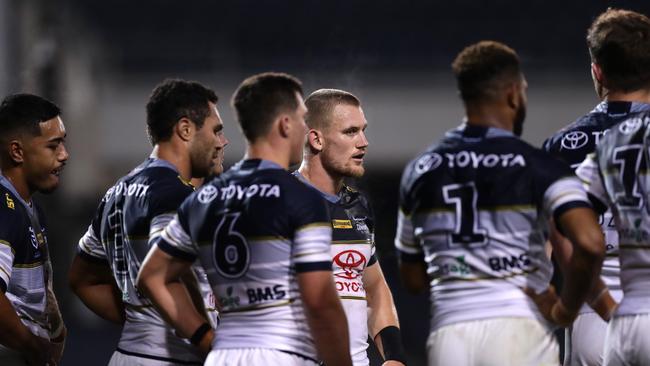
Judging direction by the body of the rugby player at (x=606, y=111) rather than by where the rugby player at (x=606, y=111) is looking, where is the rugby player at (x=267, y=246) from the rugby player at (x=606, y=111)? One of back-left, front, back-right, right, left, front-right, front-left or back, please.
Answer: back-left

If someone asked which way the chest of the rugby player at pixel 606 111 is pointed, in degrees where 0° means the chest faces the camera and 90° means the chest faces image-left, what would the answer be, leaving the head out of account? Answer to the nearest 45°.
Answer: approximately 180°

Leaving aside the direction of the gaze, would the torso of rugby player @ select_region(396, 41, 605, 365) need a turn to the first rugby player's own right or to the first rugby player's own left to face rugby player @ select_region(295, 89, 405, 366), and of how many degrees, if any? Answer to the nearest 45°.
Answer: approximately 90° to the first rugby player's own left

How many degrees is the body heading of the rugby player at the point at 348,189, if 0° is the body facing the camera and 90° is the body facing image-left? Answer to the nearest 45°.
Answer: approximately 315°

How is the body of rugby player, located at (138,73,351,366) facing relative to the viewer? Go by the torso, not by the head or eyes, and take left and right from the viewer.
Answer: facing away from the viewer and to the right of the viewer

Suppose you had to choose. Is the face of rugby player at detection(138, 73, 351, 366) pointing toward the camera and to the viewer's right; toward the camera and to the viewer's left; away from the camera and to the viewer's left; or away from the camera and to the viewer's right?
away from the camera and to the viewer's right

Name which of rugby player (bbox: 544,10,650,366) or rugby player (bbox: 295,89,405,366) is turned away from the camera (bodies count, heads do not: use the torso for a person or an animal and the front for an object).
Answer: rugby player (bbox: 544,10,650,366)

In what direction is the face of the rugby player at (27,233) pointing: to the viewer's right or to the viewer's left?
to the viewer's right

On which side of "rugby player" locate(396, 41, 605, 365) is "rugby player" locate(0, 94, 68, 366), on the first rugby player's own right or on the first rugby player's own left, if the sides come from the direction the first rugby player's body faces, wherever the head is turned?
on the first rugby player's own left

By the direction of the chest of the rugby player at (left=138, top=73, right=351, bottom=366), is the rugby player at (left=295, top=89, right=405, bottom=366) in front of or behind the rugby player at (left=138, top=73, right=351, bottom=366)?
in front

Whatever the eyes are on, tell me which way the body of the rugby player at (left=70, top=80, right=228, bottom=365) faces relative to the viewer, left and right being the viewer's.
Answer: facing away from the viewer and to the right of the viewer

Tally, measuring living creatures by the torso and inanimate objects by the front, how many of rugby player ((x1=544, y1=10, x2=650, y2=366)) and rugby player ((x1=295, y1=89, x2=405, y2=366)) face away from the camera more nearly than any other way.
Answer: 1

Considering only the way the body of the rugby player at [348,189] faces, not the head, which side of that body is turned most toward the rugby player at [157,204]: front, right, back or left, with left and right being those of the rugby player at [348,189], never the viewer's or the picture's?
right

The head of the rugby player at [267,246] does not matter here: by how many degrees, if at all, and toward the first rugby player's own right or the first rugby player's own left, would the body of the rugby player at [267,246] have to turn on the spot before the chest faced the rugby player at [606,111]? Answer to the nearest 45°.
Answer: approximately 45° to the first rugby player's own right
